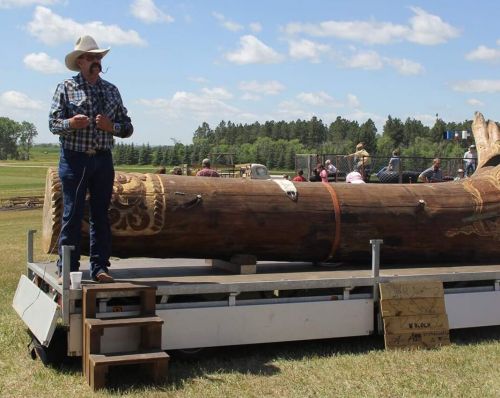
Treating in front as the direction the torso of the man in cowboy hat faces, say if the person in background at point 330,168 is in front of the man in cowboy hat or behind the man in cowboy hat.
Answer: behind

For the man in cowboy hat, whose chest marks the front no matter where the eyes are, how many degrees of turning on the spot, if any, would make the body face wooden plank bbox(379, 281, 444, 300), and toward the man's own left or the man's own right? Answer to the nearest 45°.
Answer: approximately 90° to the man's own left

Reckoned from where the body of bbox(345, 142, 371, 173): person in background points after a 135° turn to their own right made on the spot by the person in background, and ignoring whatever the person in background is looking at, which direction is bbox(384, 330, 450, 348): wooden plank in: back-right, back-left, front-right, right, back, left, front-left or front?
back-right

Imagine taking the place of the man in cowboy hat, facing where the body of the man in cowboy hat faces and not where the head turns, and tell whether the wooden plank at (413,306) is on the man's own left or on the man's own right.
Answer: on the man's own left

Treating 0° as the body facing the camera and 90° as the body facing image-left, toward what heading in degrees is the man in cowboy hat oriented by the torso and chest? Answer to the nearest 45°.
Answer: approximately 0°
